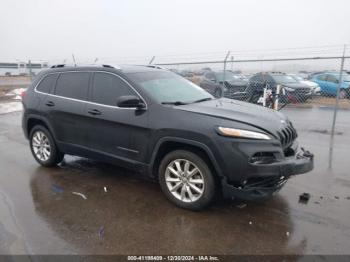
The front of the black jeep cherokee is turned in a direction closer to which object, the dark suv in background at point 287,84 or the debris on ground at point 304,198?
the debris on ground

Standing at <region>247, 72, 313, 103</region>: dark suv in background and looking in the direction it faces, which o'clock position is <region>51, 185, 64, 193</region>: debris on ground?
The debris on ground is roughly at 2 o'clock from the dark suv in background.

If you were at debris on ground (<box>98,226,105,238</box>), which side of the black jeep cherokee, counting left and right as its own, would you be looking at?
right

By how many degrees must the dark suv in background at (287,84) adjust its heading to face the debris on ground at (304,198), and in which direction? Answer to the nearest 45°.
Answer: approximately 45° to its right

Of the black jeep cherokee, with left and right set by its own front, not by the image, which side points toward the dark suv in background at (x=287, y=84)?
left

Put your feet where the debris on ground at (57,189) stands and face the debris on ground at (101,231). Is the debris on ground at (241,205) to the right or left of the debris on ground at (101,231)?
left

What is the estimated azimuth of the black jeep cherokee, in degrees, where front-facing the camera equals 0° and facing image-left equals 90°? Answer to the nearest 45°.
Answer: approximately 315°

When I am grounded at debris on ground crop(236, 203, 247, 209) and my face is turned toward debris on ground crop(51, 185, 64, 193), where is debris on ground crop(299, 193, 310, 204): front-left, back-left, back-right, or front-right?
back-right

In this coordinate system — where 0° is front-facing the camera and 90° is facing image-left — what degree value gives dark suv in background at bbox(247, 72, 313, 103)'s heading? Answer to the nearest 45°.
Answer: approximately 315°
